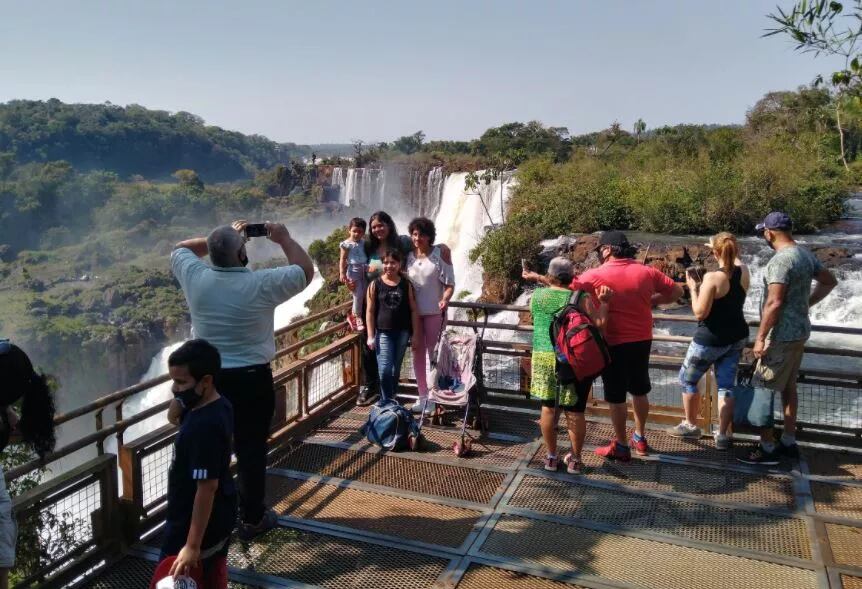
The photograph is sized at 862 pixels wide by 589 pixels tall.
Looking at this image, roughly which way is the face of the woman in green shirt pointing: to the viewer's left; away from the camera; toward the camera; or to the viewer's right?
away from the camera

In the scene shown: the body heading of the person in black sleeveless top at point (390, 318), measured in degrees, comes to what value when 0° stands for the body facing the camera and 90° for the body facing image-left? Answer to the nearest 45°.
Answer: approximately 0°

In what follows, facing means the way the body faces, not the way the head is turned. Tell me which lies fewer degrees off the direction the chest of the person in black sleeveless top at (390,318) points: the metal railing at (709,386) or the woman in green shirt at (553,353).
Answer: the woman in green shirt

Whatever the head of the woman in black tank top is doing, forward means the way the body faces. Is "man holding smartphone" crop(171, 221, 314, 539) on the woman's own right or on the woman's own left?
on the woman's own left

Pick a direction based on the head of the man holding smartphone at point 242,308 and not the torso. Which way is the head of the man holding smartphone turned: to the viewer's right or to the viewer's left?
to the viewer's right

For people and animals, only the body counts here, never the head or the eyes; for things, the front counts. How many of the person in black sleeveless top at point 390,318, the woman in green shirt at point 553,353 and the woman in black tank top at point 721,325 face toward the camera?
1

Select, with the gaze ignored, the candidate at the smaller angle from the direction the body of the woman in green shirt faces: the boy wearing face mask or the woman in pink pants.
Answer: the woman in pink pants

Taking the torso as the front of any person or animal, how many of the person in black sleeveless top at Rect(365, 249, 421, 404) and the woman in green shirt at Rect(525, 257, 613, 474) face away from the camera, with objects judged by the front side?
1

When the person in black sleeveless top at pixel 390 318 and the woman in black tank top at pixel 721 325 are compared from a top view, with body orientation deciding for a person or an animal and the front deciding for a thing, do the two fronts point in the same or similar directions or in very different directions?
very different directions

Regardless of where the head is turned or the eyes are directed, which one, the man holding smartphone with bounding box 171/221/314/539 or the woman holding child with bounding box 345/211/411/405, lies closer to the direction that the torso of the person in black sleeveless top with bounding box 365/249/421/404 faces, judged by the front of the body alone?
the man holding smartphone

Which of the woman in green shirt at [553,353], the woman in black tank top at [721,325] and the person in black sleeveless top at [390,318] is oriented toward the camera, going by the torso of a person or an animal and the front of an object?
the person in black sleeveless top

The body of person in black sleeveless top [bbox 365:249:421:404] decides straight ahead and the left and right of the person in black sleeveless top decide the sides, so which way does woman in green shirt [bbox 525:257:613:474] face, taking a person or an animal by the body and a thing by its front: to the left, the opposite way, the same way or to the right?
the opposite way

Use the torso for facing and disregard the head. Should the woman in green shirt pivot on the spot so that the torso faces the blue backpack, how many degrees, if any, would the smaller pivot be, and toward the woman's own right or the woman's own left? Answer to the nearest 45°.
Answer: approximately 90° to the woman's own left

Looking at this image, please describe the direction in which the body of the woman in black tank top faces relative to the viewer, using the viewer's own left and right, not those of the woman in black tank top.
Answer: facing away from the viewer and to the left of the viewer

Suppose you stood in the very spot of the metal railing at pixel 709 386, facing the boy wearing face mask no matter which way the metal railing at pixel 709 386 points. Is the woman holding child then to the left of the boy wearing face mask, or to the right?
right

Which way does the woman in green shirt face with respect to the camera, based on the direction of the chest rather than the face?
away from the camera
